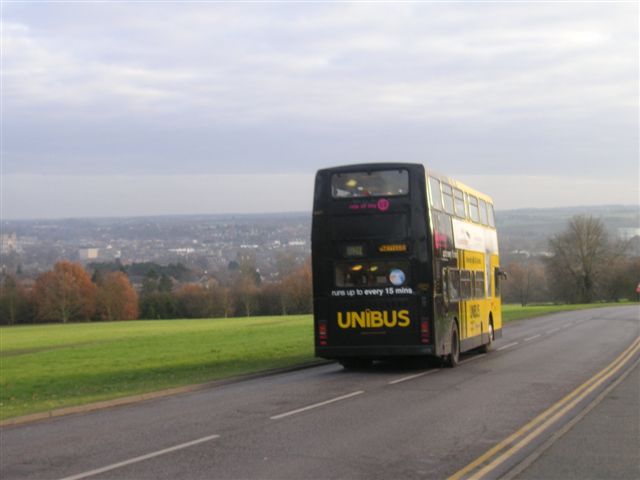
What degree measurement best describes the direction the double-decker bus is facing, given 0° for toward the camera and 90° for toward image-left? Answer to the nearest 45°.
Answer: approximately 180°
